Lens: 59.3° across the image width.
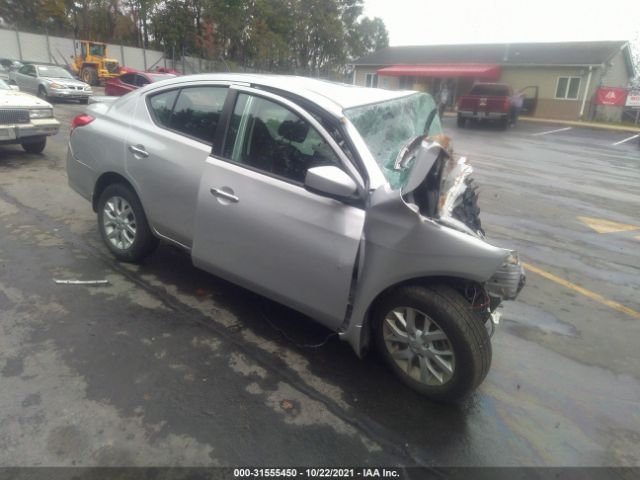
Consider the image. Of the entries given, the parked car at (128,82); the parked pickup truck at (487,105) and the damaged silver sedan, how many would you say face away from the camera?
1

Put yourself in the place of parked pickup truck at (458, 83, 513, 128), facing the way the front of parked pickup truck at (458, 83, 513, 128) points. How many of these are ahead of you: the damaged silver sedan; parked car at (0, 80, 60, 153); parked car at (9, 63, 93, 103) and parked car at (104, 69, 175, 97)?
0

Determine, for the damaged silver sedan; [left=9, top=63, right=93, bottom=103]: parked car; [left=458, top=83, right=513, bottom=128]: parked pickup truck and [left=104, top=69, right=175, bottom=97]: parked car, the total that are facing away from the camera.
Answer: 1

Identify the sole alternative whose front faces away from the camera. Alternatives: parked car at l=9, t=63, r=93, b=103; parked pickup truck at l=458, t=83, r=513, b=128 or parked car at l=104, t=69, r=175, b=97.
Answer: parked pickup truck at l=458, t=83, r=513, b=128

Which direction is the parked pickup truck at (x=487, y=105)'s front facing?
away from the camera

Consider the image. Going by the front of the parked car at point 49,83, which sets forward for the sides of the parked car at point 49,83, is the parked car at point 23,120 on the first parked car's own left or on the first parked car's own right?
on the first parked car's own right

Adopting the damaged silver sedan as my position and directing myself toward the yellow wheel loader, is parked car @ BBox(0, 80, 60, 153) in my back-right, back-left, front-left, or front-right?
front-left

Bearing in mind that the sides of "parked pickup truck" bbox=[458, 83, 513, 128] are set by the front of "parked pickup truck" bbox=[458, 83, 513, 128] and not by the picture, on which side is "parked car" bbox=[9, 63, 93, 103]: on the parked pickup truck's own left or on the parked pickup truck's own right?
on the parked pickup truck's own left

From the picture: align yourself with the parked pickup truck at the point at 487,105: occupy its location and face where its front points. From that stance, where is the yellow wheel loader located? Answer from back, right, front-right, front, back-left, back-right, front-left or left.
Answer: left

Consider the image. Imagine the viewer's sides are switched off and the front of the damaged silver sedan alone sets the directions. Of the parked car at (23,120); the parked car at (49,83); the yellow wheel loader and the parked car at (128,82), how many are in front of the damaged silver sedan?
0

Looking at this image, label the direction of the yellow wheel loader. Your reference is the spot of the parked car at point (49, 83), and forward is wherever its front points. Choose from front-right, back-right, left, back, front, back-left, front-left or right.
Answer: back-left

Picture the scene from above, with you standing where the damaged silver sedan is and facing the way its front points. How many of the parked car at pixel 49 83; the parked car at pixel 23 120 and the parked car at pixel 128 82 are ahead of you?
0

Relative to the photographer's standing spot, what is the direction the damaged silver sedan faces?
facing the viewer and to the right of the viewer

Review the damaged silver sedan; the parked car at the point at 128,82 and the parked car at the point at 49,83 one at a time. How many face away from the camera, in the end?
0

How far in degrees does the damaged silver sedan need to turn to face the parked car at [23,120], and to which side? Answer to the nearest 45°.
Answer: approximately 180°

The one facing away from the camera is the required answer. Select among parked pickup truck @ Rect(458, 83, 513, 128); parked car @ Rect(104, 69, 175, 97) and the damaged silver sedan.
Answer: parked pickup truck @ Rect(458, 83, 513, 128)

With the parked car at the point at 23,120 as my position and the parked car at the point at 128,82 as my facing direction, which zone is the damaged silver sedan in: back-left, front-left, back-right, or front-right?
back-right

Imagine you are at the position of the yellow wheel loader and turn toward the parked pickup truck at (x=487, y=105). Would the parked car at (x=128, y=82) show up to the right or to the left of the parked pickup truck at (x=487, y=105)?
right
